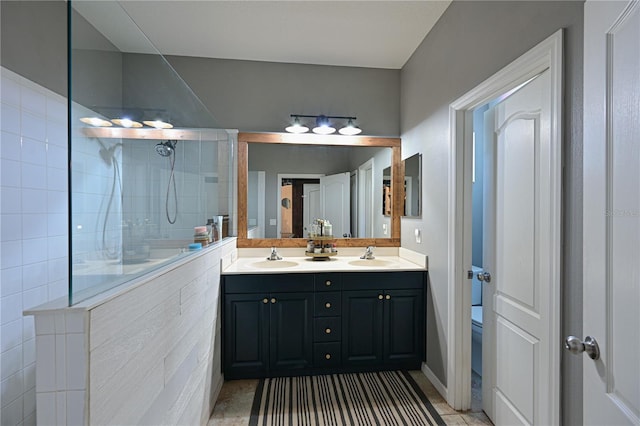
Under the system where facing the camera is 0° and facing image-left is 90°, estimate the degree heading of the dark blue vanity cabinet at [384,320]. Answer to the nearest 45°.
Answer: approximately 0°

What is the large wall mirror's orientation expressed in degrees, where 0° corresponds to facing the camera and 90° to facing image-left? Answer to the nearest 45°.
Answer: approximately 0°

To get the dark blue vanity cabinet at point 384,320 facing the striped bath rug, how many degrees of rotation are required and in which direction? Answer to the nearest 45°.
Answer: approximately 45° to its right
